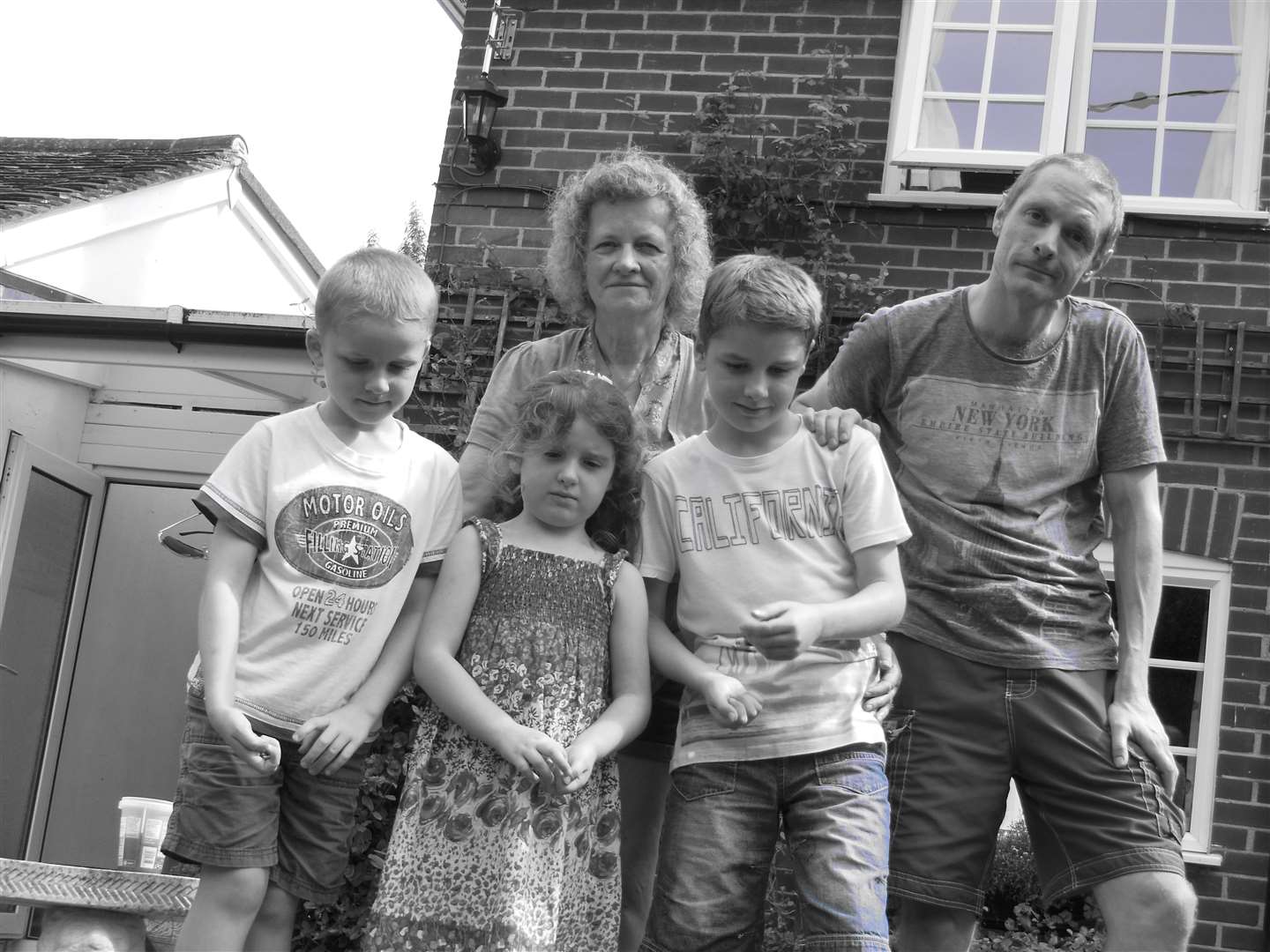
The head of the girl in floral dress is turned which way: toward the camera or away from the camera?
toward the camera

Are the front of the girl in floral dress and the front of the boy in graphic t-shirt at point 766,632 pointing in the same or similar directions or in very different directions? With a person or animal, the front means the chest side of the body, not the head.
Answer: same or similar directions

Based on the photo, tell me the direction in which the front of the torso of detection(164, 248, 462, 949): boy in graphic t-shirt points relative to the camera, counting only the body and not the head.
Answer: toward the camera

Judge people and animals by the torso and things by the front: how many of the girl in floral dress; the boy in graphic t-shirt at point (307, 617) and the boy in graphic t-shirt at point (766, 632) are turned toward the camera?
3

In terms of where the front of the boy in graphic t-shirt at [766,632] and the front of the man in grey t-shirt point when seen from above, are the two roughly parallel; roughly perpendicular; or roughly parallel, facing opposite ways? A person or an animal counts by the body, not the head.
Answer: roughly parallel

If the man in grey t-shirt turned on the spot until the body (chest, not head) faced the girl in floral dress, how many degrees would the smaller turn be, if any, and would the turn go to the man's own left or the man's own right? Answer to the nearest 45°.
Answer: approximately 90° to the man's own right

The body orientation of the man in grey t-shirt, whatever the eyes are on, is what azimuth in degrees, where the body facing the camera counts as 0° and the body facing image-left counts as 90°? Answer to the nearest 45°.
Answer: approximately 0°

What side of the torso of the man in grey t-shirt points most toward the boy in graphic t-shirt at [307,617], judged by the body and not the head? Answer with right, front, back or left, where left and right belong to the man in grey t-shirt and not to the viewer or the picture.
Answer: right

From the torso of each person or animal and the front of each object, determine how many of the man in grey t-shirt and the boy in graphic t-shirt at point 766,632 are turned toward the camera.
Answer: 2

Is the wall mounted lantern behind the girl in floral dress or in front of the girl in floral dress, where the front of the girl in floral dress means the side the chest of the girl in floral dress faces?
behind

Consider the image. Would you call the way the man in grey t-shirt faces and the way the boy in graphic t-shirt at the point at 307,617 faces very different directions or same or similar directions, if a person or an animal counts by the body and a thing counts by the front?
same or similar directions

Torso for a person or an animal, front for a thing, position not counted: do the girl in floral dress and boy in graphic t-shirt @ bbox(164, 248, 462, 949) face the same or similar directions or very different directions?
same or similar directions

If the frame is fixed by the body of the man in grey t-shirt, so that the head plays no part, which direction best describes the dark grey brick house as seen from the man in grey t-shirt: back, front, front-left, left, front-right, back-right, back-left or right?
back
